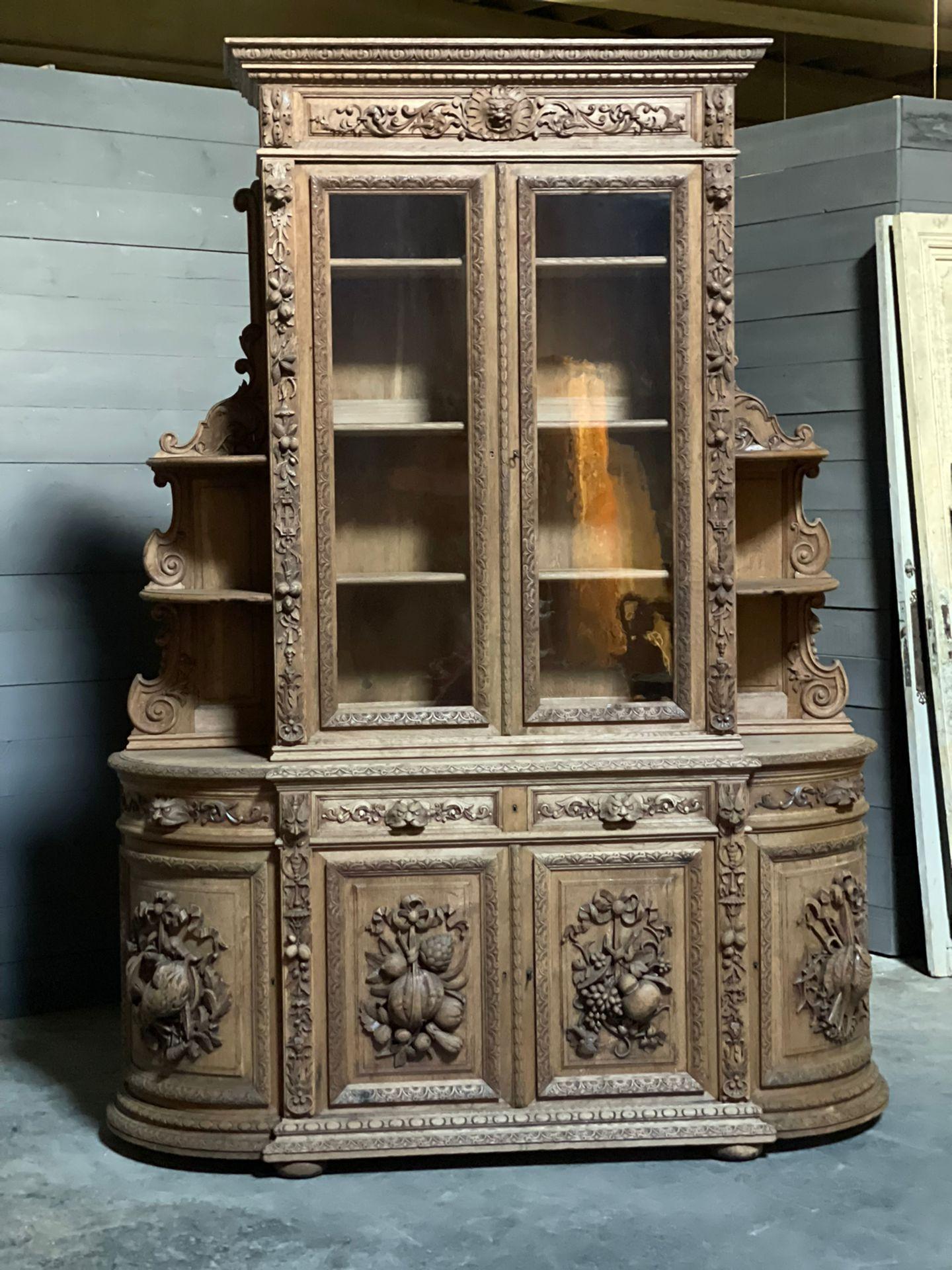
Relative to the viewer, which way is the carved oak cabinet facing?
toward the camera
